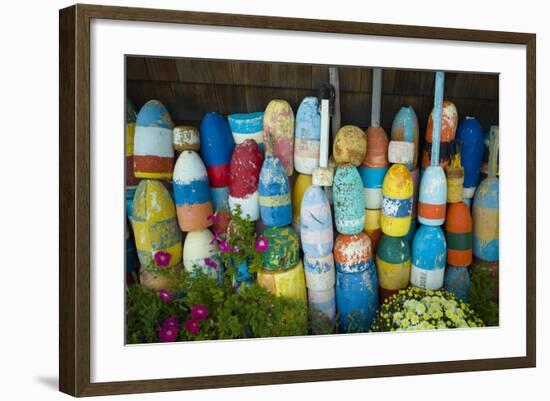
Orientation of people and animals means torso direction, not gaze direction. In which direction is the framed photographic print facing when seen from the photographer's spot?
facing the viewer and to the right of the viewer
